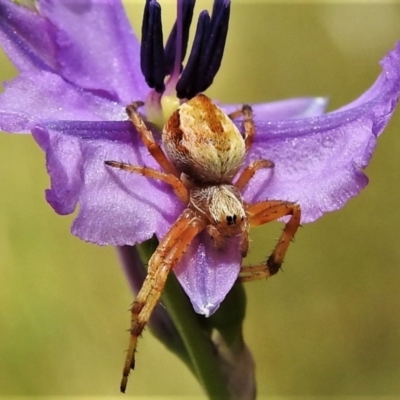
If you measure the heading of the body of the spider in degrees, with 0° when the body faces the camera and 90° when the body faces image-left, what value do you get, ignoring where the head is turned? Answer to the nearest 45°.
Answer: approximately 0°
